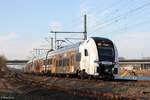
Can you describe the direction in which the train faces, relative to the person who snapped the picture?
facing the viewer and to the right of the viewer
